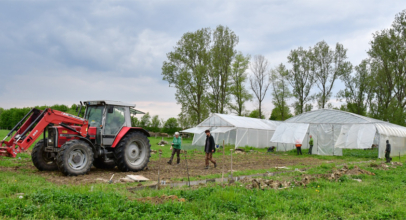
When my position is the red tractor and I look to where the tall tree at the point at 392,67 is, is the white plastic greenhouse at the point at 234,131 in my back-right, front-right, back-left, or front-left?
front-left

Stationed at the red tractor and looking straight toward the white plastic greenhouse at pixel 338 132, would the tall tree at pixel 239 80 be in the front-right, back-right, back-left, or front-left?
front-left

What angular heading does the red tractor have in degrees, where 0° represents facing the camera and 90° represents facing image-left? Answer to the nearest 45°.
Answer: approximately 45°

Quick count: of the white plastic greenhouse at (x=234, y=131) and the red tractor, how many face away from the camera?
0

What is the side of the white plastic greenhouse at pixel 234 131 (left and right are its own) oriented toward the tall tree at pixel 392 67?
back

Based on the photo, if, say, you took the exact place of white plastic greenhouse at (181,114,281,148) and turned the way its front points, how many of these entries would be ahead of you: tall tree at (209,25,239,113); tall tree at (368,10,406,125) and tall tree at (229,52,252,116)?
0

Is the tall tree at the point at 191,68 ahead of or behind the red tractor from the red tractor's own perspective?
behind

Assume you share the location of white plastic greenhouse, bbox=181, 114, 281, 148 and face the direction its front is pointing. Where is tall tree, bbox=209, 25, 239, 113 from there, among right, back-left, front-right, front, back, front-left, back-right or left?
back-right

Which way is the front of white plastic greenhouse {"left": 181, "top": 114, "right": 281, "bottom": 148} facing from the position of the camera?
facing the viewer and to the left of the viewer

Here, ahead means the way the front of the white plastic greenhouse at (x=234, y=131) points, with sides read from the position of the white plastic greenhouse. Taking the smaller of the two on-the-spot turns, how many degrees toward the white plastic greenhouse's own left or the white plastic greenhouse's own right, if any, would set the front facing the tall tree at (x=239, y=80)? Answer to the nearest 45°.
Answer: approximately 135° to the white plastic greenhouse's own right

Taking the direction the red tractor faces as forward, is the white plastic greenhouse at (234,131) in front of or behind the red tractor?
behind

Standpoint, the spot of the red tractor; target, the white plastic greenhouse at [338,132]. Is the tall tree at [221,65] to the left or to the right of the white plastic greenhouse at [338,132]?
left

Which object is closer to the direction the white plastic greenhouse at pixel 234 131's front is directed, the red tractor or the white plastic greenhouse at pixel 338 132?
the red tractor

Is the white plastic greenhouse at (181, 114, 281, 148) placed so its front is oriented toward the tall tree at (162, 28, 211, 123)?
no

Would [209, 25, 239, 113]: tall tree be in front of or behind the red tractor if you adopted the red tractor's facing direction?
behind

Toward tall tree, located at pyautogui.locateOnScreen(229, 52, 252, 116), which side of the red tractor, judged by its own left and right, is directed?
back
